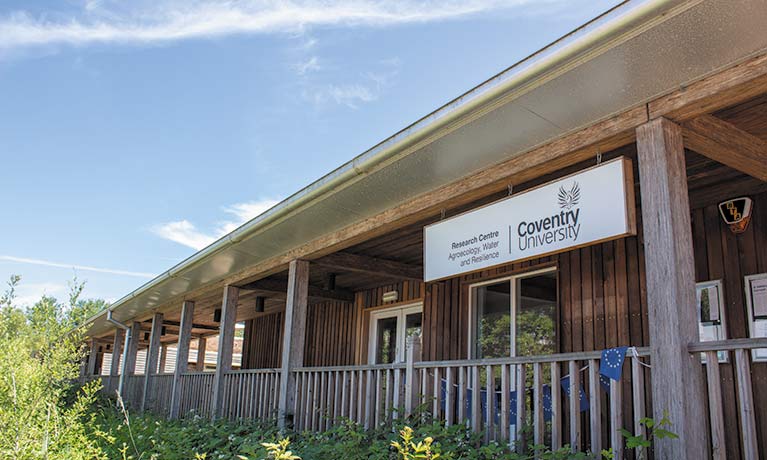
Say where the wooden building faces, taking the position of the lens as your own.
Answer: facing the viewer and to the left of the viewer

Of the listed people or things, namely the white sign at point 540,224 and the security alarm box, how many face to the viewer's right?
0

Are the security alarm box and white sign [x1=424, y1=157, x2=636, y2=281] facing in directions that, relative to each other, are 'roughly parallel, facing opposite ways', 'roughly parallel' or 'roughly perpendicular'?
roughly parallel

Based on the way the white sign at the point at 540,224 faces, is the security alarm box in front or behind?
behind
